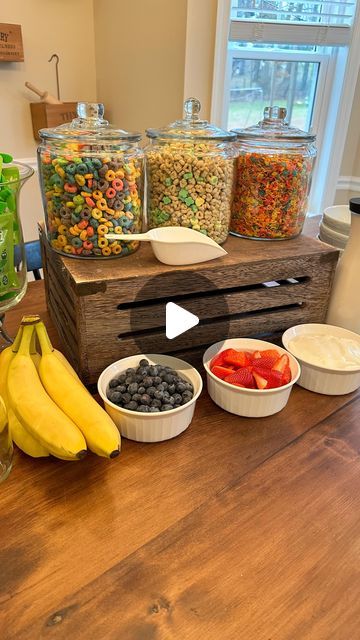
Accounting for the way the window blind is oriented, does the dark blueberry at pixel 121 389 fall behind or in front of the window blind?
in front

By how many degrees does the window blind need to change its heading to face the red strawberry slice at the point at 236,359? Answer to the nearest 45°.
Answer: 0° — it already faces it

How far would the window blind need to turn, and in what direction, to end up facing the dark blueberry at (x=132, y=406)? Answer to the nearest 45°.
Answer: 0° — it already faces it

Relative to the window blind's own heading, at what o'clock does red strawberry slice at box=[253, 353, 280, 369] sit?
The red strawberry slice is roughly at 12 o'clock from the window blind.

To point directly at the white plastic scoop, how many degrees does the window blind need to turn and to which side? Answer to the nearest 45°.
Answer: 0° — it already faces it

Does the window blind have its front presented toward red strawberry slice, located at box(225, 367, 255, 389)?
yes

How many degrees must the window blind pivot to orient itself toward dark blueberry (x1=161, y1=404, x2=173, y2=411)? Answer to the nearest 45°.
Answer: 0° — it already faces it

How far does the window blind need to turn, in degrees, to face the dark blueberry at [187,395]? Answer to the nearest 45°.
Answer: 0° — it already faces it

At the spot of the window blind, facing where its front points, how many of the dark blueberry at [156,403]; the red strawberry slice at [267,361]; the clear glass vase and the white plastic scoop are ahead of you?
4

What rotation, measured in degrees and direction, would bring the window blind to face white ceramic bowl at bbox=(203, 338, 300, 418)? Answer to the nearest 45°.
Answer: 0° — it already faces it

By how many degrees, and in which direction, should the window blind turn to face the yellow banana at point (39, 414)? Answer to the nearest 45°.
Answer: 0° — it already faces it

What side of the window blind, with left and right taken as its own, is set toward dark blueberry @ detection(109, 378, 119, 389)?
front

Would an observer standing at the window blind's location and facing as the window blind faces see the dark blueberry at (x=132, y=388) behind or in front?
in front

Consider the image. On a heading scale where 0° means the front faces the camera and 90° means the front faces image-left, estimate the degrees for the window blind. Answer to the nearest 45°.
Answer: approximately 0°
